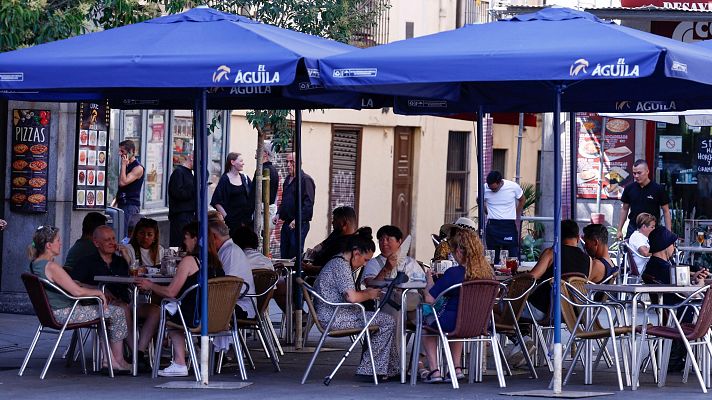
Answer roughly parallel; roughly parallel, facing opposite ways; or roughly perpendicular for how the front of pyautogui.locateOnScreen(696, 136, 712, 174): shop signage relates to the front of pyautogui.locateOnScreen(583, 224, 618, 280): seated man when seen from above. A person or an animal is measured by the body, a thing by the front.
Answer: roughly perpendicular

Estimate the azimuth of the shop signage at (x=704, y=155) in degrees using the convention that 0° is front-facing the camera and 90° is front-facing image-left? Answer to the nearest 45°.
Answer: approximately 0°

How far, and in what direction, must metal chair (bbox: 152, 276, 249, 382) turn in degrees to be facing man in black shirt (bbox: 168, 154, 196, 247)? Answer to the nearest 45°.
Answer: approximately 45° to its right

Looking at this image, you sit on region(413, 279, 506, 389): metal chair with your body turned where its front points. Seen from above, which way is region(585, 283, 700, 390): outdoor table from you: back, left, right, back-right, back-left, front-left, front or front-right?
back-right

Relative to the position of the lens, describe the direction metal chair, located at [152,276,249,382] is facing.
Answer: facing away from the viewer and to the left of the viewer

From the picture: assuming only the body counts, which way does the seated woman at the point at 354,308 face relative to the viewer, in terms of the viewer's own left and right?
facing to the right of the viewer

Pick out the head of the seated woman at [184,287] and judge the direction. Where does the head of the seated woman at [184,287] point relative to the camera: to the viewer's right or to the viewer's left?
to the viewer's left

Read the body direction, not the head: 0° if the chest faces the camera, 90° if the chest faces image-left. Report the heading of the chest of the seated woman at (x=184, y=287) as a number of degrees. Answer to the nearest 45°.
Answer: approximately 90°

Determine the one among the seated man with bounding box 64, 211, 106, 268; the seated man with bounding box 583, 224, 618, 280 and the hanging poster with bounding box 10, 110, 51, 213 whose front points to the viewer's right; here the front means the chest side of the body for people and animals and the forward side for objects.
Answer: the seated man with bounding box 64, 211, 106, 268

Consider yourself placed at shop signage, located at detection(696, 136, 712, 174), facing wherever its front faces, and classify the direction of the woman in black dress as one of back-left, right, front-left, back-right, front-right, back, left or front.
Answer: front-right

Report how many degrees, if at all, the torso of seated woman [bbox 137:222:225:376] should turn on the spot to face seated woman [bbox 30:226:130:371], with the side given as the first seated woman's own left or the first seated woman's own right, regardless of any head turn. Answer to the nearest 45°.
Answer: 0° — they already face them

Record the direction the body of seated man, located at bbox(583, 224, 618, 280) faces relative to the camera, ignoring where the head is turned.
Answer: to the viewer's left
